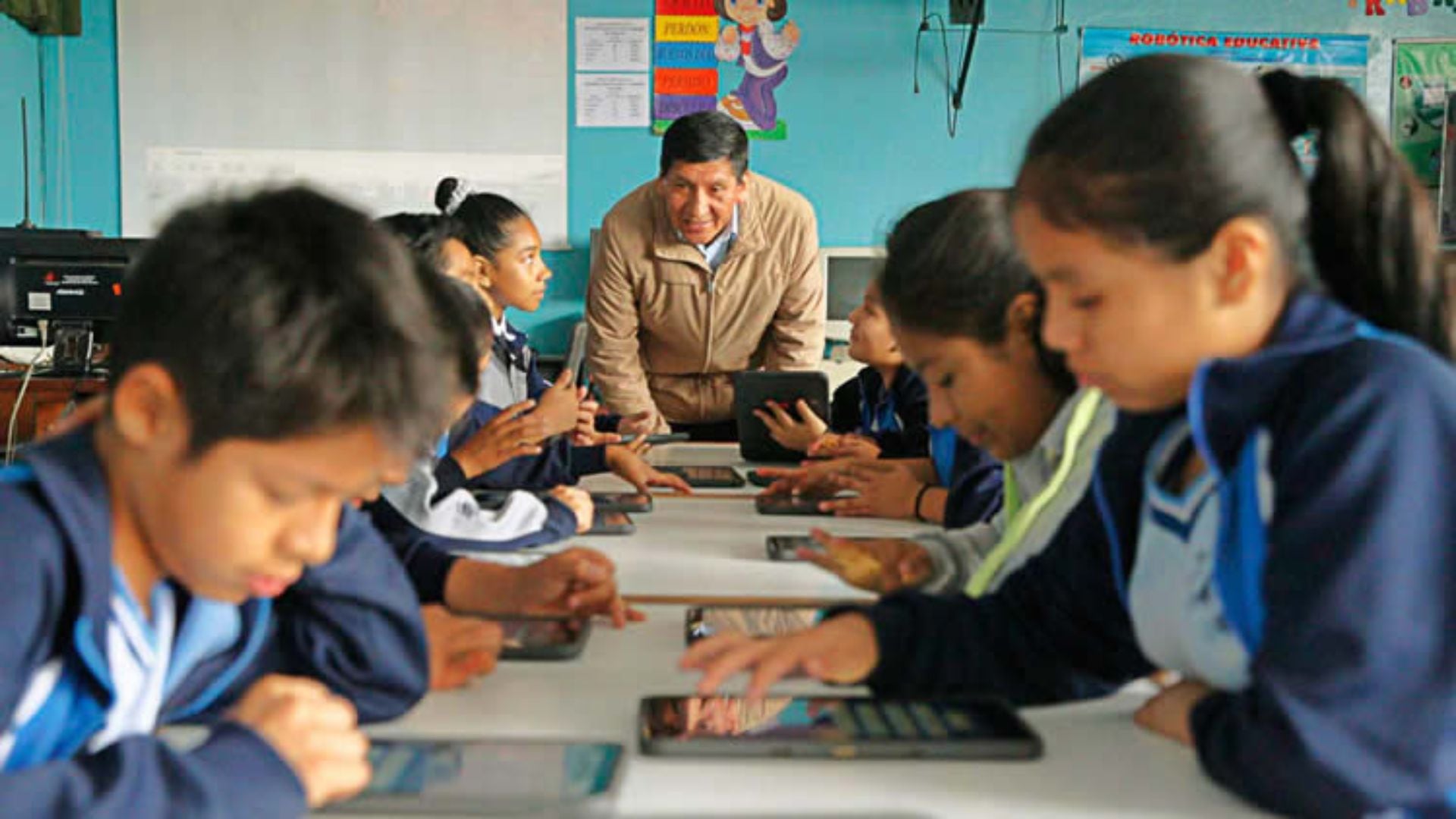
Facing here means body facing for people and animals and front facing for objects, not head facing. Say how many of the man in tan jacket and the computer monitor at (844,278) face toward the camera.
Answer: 2

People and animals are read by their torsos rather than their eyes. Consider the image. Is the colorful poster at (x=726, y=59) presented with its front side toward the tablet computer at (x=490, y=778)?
yes

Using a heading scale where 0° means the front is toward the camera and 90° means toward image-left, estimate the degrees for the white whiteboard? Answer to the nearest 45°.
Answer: approximately 0°

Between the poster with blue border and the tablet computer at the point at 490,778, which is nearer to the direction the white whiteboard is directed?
the tablet computer

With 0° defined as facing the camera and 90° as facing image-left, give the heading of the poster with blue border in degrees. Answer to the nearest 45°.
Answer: approximately 0°
